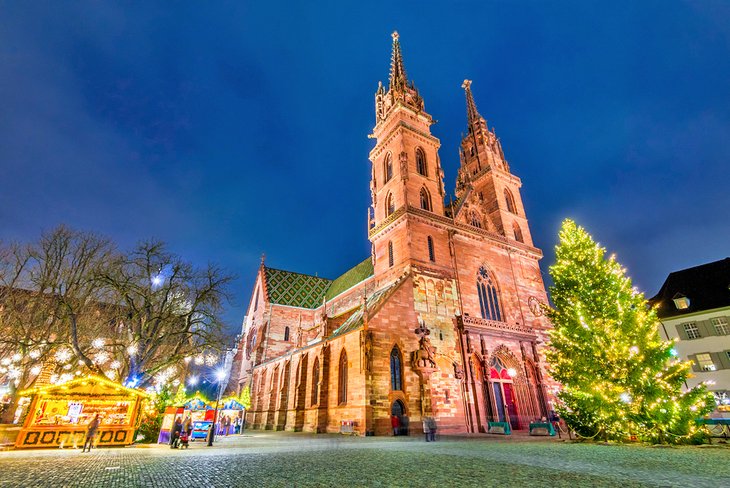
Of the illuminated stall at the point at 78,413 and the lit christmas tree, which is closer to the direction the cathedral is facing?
the lit christmas tree

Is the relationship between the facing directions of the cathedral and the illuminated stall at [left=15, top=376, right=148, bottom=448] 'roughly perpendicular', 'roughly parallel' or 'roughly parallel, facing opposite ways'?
roughly parallel

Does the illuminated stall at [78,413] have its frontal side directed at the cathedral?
no

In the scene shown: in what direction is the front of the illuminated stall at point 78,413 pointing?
toward the camera

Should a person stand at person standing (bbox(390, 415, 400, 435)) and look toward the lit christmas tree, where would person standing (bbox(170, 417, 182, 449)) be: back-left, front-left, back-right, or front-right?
back-right

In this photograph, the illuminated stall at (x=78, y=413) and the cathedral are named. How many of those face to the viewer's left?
0

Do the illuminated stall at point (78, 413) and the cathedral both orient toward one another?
no

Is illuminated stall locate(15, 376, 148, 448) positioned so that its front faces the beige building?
no

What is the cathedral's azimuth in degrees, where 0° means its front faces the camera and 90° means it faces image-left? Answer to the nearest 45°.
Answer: approximately 315°

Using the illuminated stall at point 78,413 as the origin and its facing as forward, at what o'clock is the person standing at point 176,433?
The person standing is roughly at 10 o'clock from the illuminated stall.

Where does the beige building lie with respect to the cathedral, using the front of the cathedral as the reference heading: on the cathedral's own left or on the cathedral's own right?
on the cathedral's own left

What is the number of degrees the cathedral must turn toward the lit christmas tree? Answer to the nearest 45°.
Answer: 0° — it already faces it

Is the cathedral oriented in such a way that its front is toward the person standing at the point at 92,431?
no
